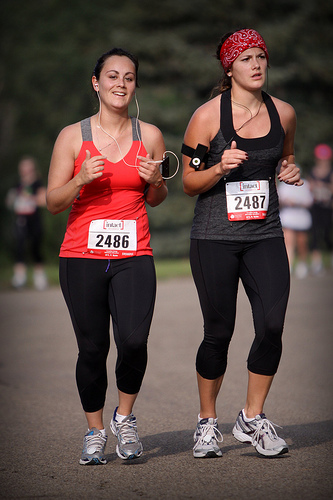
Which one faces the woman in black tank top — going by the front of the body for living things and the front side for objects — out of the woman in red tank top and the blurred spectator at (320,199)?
the blurred spectator

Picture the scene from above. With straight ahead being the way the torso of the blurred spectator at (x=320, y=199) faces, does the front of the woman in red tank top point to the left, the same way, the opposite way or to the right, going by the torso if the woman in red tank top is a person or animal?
the same way

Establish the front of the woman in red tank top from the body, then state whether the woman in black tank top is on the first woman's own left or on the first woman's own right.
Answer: on the first woman's own left

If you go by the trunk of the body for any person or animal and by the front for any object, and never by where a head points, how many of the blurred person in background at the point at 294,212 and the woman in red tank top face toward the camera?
2

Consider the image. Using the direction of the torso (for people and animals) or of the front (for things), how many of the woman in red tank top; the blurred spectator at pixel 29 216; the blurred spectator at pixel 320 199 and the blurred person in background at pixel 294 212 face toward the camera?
4

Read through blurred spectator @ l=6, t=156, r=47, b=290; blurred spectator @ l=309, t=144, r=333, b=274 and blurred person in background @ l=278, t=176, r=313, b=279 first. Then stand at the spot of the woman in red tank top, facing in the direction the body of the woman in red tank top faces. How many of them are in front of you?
0

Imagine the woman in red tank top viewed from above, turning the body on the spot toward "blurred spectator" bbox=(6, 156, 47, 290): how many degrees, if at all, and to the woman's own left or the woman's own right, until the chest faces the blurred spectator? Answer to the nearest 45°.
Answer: approximately 180°

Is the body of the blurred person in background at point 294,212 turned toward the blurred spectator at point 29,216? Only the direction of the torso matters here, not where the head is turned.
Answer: no

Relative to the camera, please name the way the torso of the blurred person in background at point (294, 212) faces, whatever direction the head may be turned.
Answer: toward the camera

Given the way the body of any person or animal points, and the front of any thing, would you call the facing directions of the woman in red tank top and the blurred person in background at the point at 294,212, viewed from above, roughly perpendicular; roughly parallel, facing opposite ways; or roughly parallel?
roughly parallel

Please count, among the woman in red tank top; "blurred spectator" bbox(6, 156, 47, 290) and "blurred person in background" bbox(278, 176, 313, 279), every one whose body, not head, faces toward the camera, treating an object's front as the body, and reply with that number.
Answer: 3

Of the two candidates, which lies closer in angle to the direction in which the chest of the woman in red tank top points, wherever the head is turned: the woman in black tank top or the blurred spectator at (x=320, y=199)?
the woman in black tank top

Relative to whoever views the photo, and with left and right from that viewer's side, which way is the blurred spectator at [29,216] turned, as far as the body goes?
facing the viewer

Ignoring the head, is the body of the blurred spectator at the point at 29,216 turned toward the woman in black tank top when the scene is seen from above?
yes

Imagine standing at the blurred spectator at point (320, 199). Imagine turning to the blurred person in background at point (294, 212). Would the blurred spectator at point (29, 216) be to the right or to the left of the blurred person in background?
right

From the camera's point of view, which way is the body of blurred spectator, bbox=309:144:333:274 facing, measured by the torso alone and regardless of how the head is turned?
toward the camera

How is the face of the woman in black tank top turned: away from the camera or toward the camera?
toward the camera

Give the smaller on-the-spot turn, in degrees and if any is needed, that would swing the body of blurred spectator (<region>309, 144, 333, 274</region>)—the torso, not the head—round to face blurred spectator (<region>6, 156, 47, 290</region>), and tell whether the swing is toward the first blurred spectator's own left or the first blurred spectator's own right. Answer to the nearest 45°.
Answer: approximately 45° to the first blurred spectator's own right

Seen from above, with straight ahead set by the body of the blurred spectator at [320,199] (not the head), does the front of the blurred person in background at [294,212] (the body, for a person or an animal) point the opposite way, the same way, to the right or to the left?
the same way

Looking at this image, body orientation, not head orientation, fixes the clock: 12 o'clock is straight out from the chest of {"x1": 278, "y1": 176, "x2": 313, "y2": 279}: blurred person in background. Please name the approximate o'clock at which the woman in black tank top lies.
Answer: The woman in black tank top is roughly at 12 o'clock from the blurred person in background.
